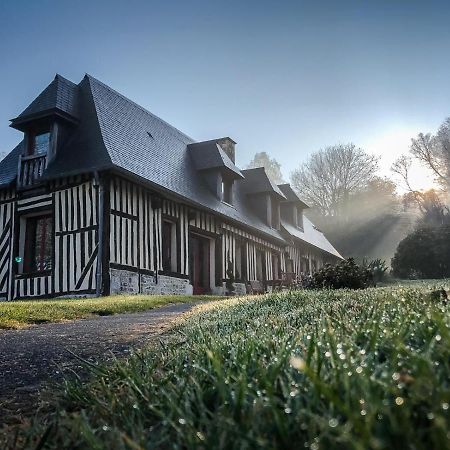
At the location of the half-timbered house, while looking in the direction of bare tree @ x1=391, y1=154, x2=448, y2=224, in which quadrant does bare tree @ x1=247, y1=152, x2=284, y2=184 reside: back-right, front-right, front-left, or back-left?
front-left

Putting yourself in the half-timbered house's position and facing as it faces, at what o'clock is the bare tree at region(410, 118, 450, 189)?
The bare tree is roughly at 9 o'clock from the half-timbered house.

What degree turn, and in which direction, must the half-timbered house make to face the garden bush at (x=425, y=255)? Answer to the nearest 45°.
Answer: approximately 90° to its left

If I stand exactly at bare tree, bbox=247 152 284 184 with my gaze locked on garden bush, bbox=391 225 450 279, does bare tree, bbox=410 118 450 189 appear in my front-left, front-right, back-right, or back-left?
front-left

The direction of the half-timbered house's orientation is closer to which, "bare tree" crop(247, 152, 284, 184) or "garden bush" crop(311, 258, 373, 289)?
the garden bush

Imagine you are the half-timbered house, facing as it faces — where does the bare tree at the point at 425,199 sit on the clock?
The bare tree is roughly at 9 o'clock from the half-timbered house.

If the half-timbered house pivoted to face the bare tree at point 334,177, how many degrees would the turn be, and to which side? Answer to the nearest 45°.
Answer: approximately 90° to its left

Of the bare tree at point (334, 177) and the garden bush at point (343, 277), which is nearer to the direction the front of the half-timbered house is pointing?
the garden bush

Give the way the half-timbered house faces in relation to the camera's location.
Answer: facing the viewer and to the right of the viewer

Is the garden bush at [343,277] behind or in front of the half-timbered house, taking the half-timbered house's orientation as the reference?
in front

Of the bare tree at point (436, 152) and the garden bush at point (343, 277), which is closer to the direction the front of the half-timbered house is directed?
the garden bush
